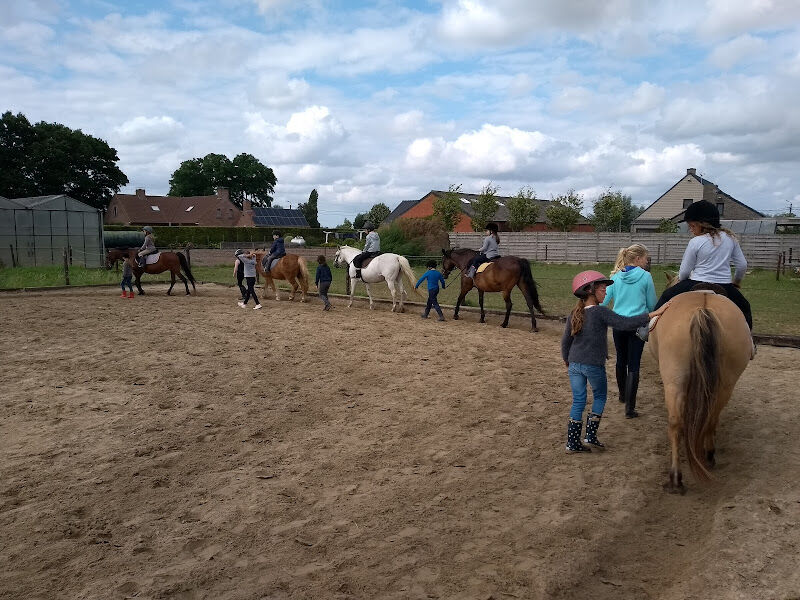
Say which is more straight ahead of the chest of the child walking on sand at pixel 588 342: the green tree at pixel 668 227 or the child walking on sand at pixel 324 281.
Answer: the green tree

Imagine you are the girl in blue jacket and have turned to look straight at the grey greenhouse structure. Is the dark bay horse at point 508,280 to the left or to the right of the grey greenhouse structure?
right

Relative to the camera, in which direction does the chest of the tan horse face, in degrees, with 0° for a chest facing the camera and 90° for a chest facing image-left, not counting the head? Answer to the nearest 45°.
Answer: approximately 180°

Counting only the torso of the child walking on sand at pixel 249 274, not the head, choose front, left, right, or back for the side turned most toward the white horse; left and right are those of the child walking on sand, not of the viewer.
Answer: back

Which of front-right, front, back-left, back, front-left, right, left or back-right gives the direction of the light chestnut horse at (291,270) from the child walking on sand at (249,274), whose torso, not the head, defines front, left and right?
back-right

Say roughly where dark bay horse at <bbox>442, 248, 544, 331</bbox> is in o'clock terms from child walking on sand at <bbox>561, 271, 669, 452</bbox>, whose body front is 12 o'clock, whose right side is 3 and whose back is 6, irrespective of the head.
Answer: The dark bay horse is roughly at 10 o'clock from the child walking on sand.

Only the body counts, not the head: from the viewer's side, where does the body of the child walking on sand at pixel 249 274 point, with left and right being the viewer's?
facing to the left of the viewer

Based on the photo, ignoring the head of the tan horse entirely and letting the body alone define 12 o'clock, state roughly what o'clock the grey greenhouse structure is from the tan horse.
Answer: The grey greenhouse structure is roughly at 10 o'clock from the tan horse.

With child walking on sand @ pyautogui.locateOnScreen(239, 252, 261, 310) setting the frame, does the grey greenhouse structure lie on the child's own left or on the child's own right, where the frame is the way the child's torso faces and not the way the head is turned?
on the child's own right

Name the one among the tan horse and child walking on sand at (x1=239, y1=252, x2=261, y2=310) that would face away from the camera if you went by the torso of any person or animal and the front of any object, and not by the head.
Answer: the tan horse

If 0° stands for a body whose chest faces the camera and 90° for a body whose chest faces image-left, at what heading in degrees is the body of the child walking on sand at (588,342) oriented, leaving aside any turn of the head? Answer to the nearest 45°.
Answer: approximately 225°

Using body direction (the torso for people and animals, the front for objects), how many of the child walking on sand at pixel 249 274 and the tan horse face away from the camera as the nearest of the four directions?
1

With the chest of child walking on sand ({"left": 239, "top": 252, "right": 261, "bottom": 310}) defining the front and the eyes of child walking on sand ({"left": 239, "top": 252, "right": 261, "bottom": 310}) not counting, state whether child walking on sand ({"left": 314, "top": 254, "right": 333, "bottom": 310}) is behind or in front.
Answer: behind

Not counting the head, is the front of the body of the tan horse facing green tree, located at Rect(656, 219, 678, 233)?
yes
